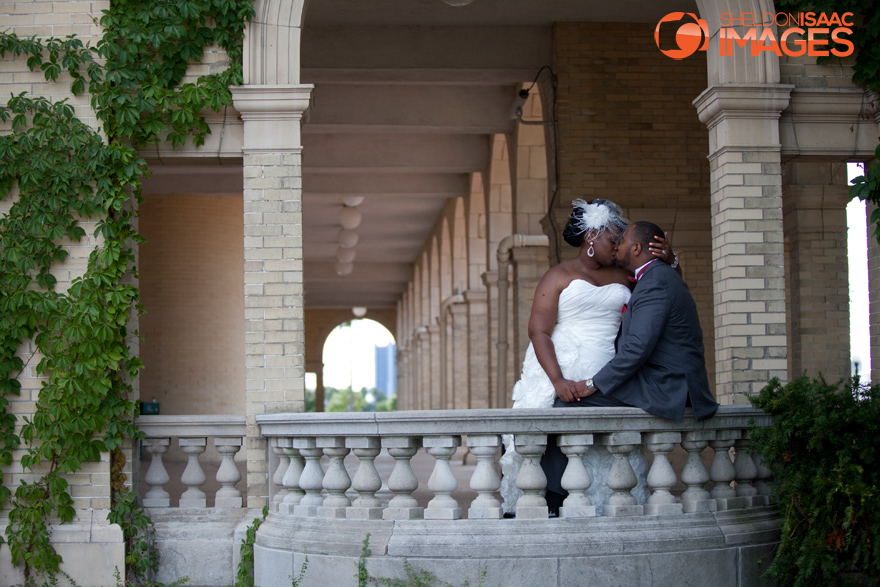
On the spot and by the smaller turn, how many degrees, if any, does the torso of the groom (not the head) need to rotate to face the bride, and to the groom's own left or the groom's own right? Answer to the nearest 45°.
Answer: approximately 45° to the groom's own right

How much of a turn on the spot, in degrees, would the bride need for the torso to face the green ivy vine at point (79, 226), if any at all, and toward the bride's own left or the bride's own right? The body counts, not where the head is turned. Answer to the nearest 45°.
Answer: approximately 135° to the bride's own right

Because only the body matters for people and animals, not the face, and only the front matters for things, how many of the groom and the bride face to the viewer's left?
1

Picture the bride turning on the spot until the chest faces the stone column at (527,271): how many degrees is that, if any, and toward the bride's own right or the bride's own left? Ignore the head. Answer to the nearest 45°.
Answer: approximately 135° to the bride's own left

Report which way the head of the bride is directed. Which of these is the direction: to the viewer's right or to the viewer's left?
to the viewer's right

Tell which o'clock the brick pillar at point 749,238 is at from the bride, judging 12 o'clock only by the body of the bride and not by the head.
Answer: The brick pillar is roughly at 9 o'clock from the bride.

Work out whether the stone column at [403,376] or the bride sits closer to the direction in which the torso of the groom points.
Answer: the bride

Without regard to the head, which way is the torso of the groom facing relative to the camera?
to the viewer's left

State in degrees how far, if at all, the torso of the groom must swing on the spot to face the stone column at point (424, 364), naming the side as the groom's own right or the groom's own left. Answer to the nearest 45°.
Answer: approximately 90° to the groom's own right

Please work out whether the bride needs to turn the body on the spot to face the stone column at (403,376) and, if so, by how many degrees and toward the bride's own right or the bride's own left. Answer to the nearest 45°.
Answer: approximately 135° to the bride's own left

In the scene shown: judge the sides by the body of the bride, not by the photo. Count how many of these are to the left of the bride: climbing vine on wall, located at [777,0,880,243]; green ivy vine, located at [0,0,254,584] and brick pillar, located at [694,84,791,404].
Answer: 2

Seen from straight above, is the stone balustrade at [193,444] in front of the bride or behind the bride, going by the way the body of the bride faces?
behind
